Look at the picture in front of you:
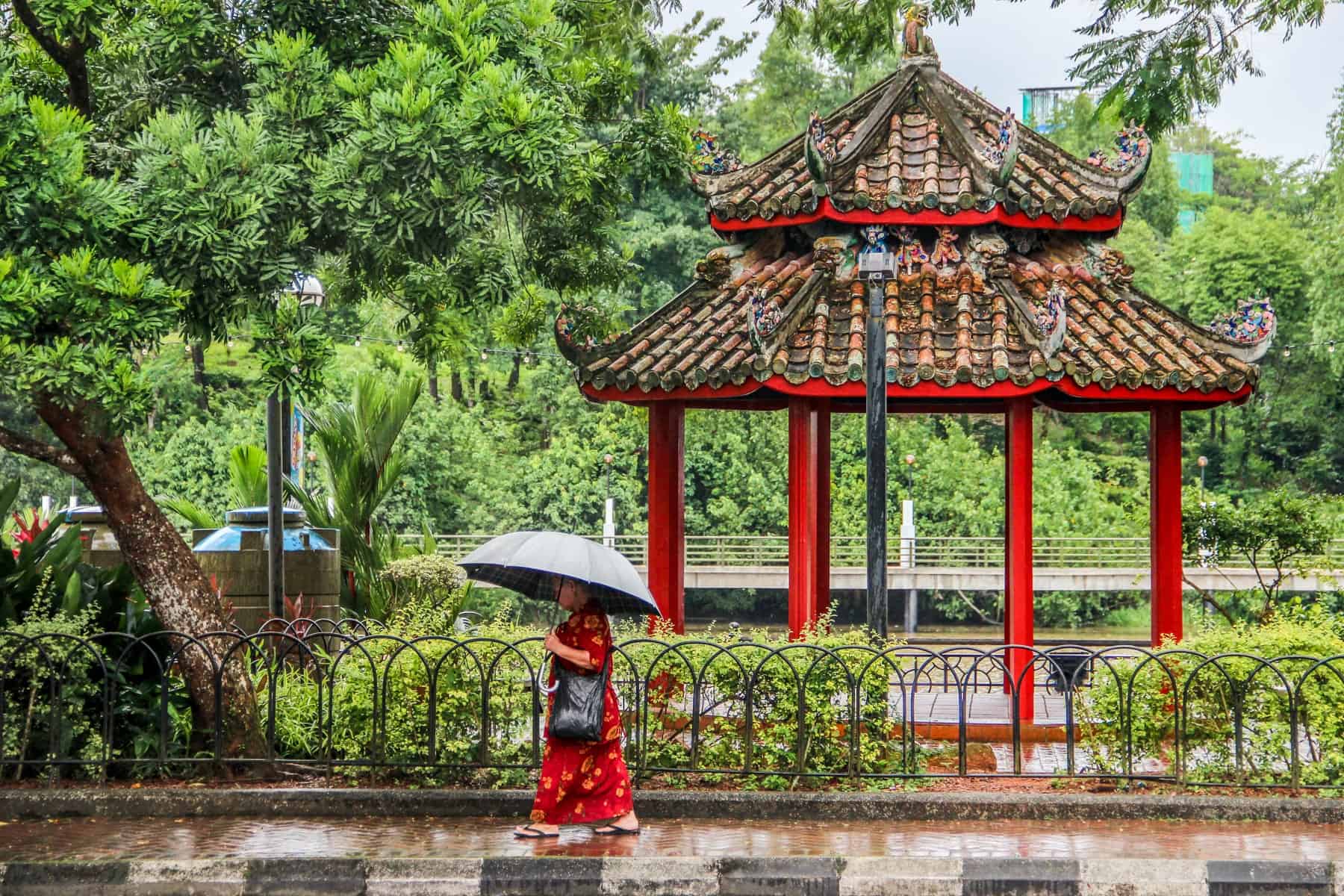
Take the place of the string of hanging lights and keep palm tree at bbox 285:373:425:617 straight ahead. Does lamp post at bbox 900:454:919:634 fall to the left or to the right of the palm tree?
left

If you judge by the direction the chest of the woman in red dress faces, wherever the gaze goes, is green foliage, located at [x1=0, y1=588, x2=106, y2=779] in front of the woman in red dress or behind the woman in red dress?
in front

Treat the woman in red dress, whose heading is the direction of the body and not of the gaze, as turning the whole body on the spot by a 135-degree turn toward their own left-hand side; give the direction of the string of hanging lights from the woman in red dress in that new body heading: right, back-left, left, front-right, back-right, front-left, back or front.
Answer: back-left

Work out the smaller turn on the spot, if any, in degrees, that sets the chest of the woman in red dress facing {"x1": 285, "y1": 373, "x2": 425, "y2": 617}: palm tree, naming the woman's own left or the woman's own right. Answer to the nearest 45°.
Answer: approximately 90° to the woman's own right

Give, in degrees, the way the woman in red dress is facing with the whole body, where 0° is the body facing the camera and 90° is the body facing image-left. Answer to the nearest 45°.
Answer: approximately 90°

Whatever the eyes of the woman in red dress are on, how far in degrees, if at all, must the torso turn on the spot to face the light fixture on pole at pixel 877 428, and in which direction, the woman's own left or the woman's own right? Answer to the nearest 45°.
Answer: approximately 135° to the woman's own right

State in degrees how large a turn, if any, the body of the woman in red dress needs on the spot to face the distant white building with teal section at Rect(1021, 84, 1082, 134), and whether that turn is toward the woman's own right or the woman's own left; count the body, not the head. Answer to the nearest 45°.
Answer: approximately 90° to the woman's own right

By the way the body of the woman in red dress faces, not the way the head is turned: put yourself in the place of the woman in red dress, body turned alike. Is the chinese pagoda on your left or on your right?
on your right

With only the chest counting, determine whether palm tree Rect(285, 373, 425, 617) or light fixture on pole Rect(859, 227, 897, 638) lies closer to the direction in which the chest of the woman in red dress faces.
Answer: the palm tree

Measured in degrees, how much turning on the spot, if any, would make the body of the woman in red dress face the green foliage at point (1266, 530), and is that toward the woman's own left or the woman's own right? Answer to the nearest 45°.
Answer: approximately 135° to the woman's own right
